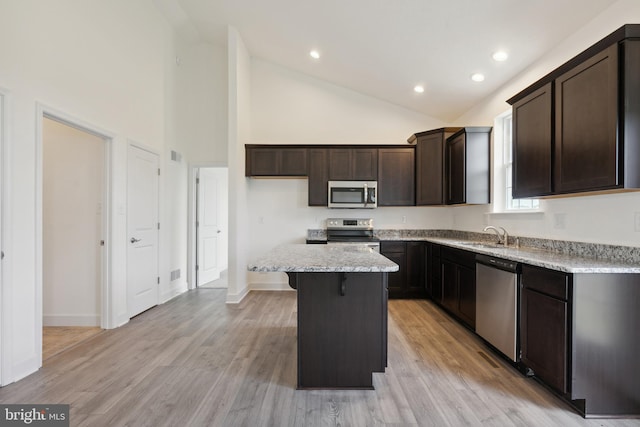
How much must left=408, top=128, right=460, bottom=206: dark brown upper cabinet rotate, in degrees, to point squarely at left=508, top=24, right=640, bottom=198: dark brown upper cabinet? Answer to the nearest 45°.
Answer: approximately 90° to its left

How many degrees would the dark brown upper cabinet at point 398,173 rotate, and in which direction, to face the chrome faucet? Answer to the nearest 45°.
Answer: approximately 45° to its left

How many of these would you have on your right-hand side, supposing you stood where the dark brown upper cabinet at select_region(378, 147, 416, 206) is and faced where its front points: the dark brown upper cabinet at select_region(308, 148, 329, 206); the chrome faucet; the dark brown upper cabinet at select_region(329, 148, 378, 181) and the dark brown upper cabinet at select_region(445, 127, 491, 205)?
2

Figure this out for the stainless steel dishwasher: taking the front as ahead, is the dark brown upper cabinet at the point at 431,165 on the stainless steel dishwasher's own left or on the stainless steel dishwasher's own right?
on the stainless steel dishwasher's own right

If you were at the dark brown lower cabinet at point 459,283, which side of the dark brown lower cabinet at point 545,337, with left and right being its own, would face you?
right

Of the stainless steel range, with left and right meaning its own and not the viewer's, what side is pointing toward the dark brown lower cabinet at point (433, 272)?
left

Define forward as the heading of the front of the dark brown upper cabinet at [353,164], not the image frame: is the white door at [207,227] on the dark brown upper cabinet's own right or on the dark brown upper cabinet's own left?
on the dark brown upper cabinet's own right
